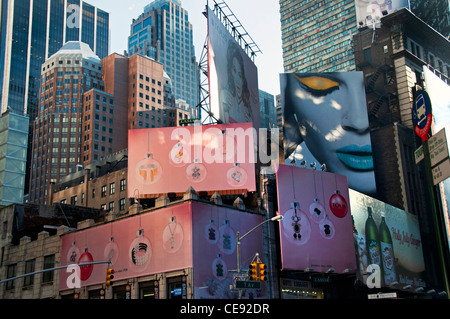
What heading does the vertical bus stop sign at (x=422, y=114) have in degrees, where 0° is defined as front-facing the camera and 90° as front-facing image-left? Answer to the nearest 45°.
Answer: approximately 45°
